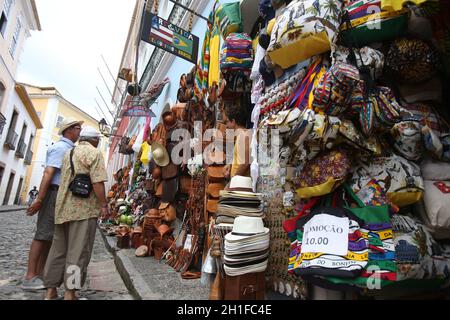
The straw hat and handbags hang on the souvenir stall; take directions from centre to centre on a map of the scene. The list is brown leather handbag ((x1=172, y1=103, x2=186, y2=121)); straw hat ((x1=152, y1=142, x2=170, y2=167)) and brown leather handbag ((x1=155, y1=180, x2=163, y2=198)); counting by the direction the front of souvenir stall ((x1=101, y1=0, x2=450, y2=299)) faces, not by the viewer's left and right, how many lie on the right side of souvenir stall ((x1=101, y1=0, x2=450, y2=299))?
3

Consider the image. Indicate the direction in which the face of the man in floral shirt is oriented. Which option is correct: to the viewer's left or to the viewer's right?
to the viewer's right

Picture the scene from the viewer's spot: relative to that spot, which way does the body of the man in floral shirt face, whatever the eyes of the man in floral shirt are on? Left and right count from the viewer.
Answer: facing away from the viewer and to the right of the viewer

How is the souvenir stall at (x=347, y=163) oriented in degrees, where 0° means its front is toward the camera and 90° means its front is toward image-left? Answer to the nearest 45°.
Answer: approximately 45°

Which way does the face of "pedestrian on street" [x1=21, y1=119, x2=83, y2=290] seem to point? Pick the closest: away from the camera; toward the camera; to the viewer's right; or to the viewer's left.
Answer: to the viewer's right
